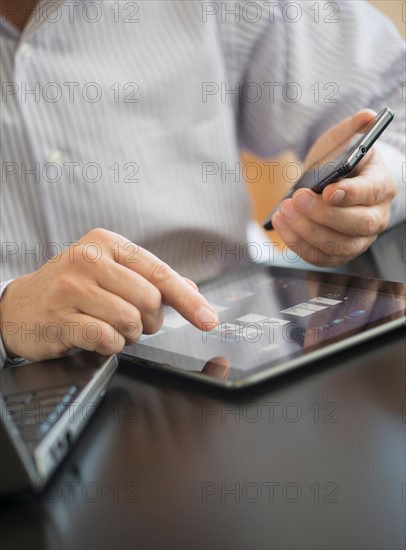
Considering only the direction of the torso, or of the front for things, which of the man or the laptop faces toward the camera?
the man

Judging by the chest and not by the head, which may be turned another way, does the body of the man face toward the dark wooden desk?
yes

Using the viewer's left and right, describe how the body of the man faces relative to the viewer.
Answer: facing the viewer

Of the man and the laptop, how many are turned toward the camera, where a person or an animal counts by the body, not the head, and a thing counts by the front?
1

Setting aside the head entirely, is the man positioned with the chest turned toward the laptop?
yes
